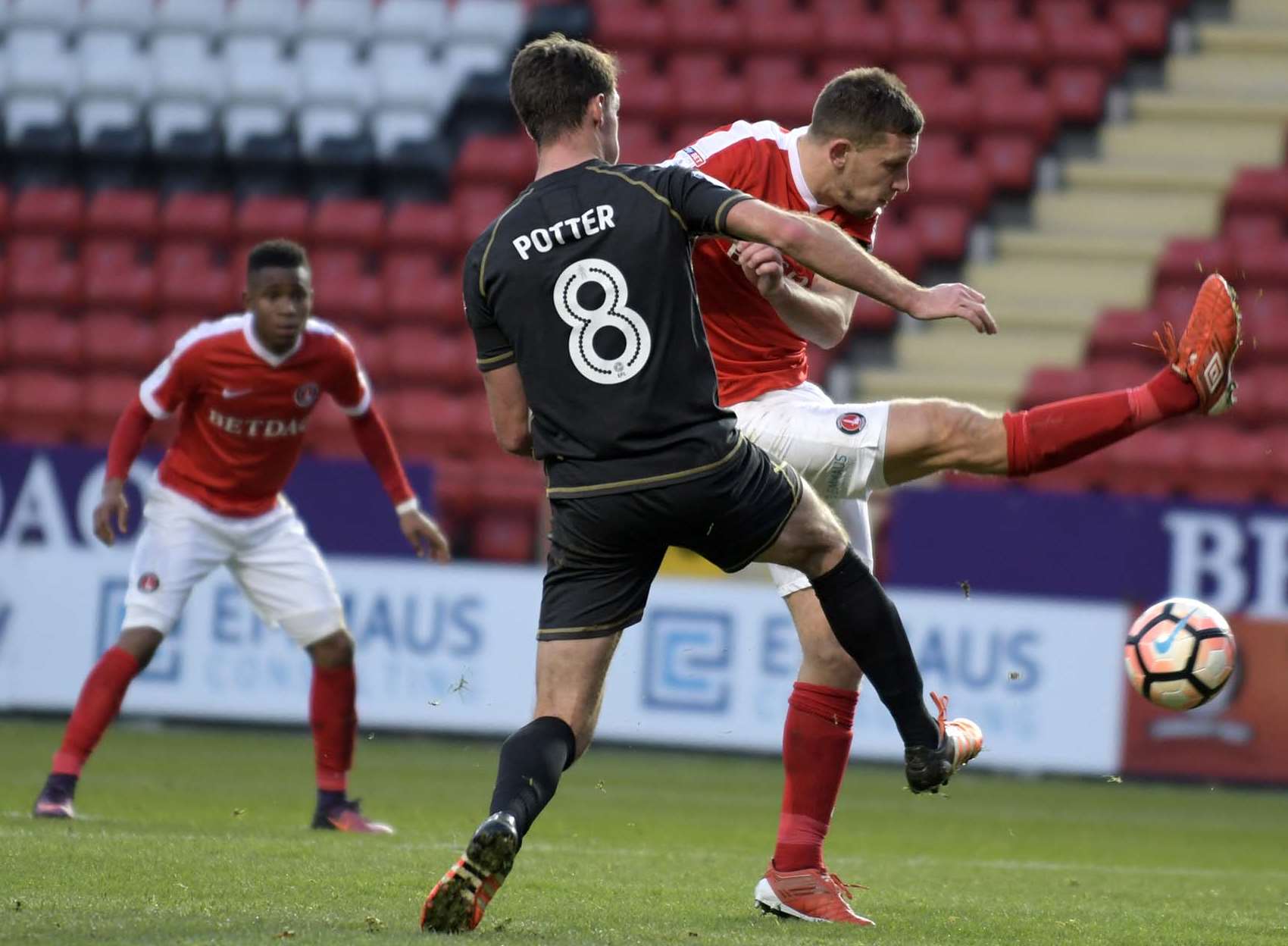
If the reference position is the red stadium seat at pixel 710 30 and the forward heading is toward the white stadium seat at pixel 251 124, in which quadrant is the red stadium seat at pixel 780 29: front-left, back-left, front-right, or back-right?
back-left

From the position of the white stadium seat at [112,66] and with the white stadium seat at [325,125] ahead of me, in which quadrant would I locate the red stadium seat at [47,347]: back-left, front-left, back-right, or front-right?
front-right

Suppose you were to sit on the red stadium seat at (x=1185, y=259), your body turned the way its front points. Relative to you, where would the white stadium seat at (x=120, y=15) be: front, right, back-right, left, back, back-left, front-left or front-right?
right

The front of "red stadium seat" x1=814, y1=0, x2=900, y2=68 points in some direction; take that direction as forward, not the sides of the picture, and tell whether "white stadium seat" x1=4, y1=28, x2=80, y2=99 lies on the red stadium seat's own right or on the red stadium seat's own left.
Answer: on the red stadium seat's own right

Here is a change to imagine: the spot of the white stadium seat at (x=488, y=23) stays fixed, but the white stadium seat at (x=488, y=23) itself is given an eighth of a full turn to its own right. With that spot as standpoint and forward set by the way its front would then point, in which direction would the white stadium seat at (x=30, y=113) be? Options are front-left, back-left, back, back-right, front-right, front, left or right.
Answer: front-right

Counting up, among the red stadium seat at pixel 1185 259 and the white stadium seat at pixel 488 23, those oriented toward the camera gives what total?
2

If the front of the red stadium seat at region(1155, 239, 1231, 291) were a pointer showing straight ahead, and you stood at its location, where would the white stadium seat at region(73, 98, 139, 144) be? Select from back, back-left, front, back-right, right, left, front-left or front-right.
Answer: right

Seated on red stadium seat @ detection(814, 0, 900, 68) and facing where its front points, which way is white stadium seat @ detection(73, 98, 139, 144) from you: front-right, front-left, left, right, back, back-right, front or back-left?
front-right

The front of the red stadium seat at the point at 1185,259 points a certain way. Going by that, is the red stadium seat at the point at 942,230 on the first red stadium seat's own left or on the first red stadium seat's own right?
on the first red stadium seat's own right

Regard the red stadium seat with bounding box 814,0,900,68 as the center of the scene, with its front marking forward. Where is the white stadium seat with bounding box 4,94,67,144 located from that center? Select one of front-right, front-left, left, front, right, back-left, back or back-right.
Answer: front-right

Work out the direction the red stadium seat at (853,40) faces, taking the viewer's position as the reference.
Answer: facing the viewer and to the left of the viewer

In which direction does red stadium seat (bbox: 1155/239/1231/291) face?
toward the camera

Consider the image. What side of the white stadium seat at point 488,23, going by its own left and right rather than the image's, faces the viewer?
front

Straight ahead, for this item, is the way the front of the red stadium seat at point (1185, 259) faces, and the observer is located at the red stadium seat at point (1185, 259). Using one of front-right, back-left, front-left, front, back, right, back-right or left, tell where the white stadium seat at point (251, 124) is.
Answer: right

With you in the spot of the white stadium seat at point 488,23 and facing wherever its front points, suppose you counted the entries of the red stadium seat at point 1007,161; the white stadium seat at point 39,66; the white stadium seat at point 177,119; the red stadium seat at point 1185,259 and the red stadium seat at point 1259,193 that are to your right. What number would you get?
2
